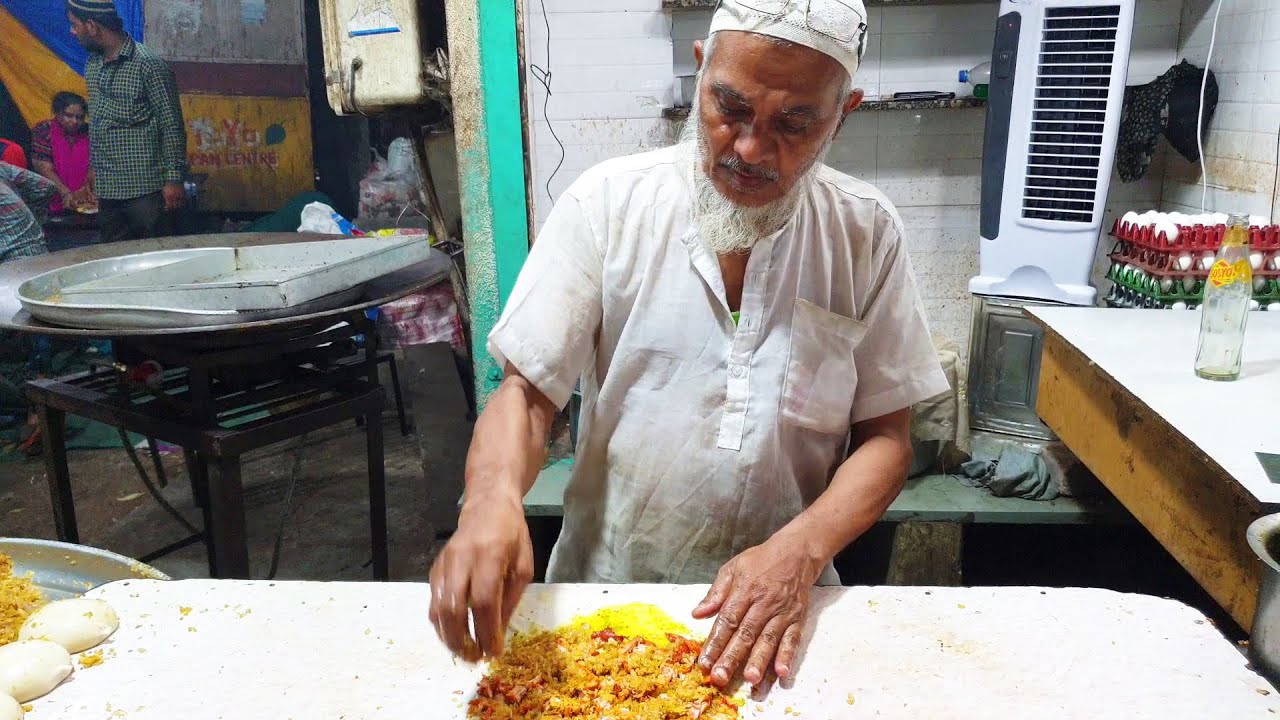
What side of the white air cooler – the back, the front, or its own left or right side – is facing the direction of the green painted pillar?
right

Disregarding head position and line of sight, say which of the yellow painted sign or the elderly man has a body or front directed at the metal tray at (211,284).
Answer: the yellow painted sign

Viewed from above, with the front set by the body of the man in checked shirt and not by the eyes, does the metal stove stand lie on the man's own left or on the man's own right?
on the man's own left

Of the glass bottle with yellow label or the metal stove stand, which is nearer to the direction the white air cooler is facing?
the glass bottle with yellow label

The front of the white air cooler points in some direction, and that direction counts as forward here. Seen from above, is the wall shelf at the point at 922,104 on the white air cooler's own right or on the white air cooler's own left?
on the white air cooler's own right

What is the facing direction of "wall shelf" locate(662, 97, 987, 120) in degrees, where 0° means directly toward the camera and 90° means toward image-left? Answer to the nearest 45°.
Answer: approximately 0°

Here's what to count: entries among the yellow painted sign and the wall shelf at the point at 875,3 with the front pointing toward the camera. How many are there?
2

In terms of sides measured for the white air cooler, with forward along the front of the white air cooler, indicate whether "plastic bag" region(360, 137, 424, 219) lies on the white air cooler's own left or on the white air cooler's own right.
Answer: on the white air cooler's own right

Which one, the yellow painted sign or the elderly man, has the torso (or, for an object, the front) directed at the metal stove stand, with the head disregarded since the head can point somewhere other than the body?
the yellow painted sign

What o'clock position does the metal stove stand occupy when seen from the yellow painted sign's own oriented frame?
The metal stove stand is roughly at 12 o'clock from the yellow painted sign.

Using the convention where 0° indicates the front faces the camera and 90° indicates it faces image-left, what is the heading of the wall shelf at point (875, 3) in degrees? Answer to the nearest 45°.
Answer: approximately 0°

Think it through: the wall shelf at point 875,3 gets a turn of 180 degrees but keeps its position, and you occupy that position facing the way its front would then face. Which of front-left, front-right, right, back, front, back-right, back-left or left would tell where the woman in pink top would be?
left

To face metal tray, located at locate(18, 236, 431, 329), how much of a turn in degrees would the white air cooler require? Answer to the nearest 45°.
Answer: approximately 45° to its right

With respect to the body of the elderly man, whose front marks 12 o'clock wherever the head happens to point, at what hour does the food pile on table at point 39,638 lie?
The food pile on table is roughly at 2 o'clock from the elderly man.
